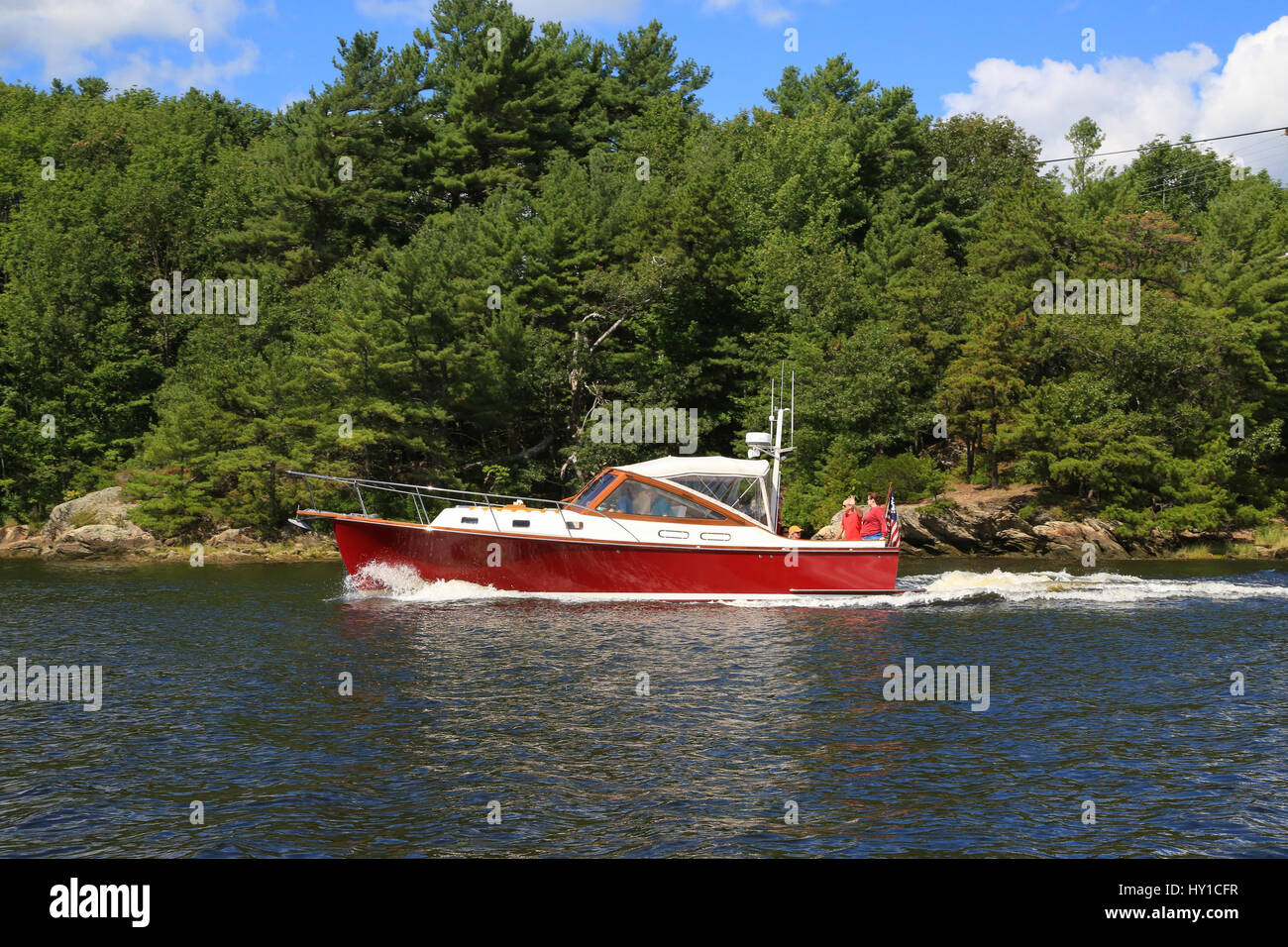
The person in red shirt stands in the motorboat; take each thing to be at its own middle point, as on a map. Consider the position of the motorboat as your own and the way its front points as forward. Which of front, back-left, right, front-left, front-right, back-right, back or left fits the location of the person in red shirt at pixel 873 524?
back

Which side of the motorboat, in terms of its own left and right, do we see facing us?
left

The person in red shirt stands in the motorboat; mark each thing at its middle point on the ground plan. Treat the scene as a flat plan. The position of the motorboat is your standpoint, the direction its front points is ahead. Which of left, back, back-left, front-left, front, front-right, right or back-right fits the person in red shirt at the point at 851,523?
back
